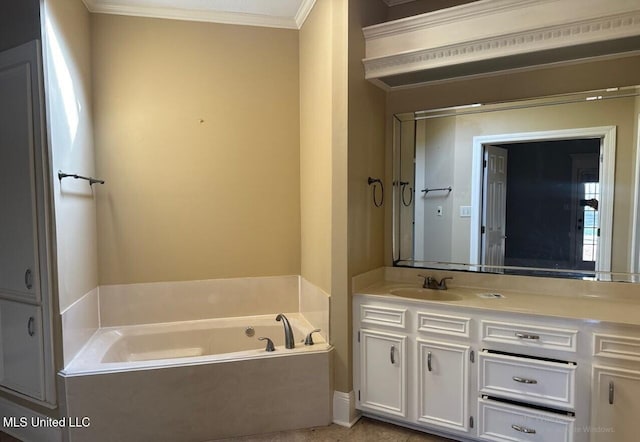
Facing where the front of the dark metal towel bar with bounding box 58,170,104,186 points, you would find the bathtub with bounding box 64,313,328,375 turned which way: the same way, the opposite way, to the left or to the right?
to the right

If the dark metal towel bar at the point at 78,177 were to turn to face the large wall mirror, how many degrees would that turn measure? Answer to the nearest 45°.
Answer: approximately 45° to its right

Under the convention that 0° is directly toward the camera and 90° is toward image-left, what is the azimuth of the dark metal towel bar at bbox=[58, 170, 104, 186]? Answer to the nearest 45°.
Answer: approximately 270°

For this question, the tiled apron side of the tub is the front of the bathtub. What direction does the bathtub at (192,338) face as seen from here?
toward the camera

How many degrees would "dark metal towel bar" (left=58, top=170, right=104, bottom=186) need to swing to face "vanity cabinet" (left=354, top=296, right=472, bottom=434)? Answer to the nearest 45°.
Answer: approximately 45° to its right

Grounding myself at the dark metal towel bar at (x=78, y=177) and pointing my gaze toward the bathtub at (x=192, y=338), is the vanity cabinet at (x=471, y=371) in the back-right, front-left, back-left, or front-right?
front-right

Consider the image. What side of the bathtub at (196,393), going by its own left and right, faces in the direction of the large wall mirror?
left

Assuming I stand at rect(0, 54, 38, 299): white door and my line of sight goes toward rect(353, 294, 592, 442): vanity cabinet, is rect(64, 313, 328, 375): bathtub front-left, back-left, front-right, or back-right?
front-left

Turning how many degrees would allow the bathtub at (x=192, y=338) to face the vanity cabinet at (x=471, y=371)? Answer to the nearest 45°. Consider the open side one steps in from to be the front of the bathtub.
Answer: approximately 45° to its left

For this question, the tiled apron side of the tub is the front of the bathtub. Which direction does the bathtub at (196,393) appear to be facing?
toward the camera
